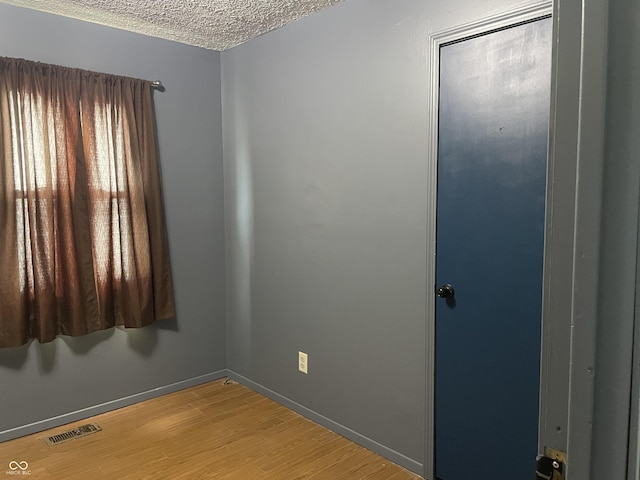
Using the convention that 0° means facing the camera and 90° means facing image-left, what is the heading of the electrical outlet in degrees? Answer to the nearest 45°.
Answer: approximately 45°

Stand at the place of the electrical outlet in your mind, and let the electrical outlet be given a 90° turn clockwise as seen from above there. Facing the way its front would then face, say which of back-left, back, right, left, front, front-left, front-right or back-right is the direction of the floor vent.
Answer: front-left

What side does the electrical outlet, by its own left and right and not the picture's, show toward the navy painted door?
left

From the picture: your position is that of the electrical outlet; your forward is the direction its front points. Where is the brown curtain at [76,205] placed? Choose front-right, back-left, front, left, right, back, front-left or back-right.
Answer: front-right
